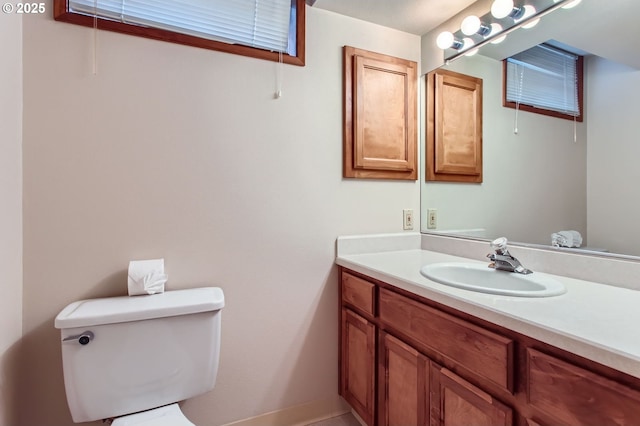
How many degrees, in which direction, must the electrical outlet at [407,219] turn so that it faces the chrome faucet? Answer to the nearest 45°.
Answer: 0° — it already faces it

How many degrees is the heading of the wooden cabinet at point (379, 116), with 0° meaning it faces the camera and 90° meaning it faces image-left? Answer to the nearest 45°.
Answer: approximately 315°

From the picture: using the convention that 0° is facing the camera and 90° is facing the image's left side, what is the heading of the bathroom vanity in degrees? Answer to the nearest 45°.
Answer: approximately 45°

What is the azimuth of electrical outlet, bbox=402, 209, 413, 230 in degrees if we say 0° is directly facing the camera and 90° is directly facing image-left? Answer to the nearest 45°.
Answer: approximately 315°

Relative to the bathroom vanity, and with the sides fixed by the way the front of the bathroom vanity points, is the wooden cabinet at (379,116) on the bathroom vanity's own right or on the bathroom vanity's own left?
on the bathroom vanity's own right
